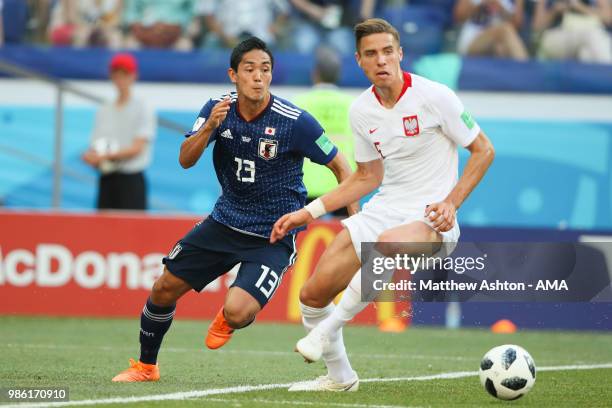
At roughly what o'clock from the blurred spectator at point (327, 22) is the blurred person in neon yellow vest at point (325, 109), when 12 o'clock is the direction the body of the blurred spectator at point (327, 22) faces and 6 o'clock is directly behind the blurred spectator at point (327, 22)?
the blurred person in neon yellow vest at point (325, 109) is roughly at 12 o'clock from the blurred spectator at point (327, 22).

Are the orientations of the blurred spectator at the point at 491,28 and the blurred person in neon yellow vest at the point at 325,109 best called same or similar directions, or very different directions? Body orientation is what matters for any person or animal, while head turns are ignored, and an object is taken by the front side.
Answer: very different directions

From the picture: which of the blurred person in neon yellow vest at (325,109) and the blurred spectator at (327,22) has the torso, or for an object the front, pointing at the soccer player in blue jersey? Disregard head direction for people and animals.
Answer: the blurred spectator at (327,22)

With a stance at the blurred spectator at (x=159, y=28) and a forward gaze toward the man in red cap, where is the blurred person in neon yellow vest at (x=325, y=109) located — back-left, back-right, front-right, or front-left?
front-left

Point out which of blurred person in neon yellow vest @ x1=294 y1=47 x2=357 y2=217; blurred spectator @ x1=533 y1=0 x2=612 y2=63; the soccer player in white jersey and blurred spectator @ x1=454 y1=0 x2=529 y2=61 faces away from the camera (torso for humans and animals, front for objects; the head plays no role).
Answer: blurred person in neon yellow vest @ x1=294 y1=47 x2=357 y2=217

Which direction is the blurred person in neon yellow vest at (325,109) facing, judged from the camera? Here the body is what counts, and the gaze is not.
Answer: away from the camera

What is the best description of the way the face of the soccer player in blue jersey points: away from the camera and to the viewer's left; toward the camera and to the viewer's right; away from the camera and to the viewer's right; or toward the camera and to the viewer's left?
toward the camera and to the viewer's right

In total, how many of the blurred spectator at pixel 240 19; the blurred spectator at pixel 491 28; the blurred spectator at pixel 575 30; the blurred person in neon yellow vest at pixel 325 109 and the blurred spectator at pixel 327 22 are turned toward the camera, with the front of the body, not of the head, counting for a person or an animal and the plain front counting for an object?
4

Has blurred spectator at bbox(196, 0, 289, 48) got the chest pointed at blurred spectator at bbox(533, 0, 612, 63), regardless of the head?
no

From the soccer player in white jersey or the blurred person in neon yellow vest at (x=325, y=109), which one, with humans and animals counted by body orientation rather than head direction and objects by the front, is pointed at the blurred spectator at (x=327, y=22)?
the blurred person in neon yellow vest at (x=325, y=109)

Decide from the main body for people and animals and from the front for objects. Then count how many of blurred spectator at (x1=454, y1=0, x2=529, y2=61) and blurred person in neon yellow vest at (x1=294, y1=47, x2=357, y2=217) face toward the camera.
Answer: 1

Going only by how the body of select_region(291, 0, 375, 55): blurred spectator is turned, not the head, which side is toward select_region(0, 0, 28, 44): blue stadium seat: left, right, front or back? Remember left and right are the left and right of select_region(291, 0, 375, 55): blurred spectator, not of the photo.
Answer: right

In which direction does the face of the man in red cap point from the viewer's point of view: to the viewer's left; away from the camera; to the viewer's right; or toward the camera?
toward the camera

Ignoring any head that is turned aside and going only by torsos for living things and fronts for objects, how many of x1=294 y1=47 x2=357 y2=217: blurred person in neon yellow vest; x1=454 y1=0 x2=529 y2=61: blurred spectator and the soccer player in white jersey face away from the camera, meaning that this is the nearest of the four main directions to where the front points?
1

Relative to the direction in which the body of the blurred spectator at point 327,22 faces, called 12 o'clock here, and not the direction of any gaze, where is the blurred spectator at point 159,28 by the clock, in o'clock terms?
the blurred spectator at point 159,28 is roughly at 3 o'clock from the blurred spectator at point 327,22.

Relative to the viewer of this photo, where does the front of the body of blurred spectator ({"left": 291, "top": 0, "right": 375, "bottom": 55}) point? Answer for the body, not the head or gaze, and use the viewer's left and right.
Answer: facing the viewer

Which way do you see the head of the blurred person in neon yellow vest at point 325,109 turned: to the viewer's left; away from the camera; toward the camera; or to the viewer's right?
away from the camera

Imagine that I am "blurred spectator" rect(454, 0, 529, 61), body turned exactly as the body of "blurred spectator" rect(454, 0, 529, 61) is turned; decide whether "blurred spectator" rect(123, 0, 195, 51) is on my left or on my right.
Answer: on my right

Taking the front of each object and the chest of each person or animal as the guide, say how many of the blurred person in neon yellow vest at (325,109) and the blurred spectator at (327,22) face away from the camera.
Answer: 1

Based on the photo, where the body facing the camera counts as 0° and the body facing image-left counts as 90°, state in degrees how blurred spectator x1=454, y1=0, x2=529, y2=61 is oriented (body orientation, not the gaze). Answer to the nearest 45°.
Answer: approximately 0°

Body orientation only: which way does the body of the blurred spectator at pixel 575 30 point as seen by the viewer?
toward the camera
